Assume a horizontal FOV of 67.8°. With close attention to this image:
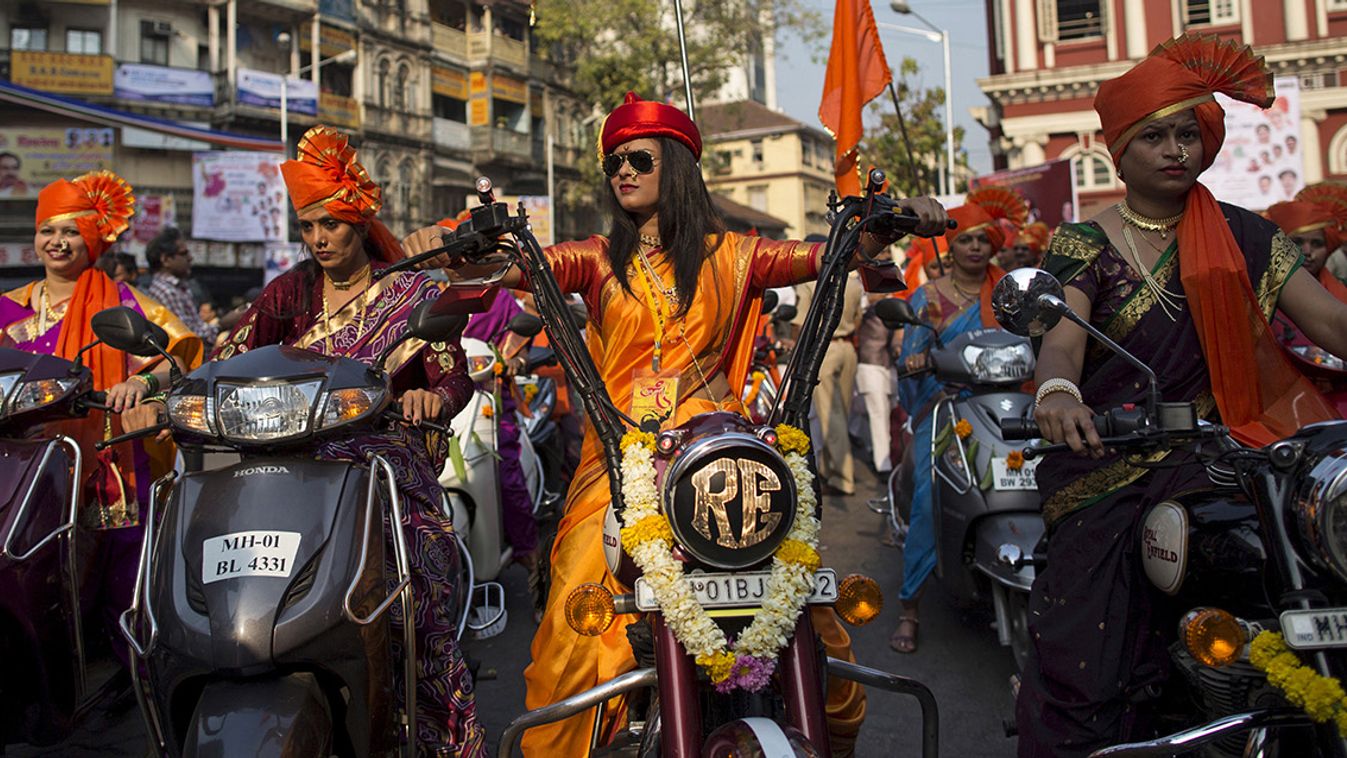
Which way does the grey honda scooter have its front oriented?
toward the camera

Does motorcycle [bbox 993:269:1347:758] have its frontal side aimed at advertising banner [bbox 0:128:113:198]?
no

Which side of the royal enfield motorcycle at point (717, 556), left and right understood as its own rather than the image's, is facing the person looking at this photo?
front

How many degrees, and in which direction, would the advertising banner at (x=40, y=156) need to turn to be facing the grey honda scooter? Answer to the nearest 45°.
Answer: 0° — it already faces it

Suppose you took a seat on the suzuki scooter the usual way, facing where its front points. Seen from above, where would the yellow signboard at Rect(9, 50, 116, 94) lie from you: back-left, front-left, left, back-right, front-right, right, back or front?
back

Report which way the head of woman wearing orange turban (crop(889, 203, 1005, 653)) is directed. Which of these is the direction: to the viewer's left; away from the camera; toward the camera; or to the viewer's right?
toward the camera

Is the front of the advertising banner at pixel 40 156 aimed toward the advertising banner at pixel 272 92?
no

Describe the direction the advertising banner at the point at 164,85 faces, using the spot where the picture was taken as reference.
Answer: facing the viewer

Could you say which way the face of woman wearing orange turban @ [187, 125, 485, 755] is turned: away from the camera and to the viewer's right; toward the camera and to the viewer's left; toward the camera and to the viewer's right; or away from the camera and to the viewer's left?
toward the camera and to the viewer's left

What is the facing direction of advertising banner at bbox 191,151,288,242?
toward the camera

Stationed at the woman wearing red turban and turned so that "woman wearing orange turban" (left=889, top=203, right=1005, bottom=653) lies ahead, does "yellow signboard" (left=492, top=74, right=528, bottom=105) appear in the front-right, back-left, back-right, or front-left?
front-left

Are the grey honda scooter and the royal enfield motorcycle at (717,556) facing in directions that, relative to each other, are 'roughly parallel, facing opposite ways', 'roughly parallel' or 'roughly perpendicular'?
roughly parallel

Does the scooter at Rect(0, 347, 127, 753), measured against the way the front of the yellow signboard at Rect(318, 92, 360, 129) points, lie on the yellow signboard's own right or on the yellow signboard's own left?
on the yellow signboard's own right

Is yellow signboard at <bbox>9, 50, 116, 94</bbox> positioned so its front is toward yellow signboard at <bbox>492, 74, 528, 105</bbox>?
no

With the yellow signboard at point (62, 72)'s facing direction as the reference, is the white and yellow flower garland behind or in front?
in front

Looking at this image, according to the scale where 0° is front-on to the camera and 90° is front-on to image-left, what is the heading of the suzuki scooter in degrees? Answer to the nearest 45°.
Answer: approximately 315°

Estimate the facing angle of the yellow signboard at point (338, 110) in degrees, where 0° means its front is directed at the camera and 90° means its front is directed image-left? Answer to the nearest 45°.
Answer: approximately 315°
